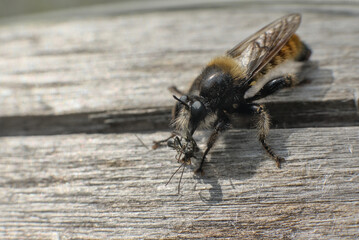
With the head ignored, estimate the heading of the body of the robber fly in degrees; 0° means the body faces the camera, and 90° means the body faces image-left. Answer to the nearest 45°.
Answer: approximately 45°
